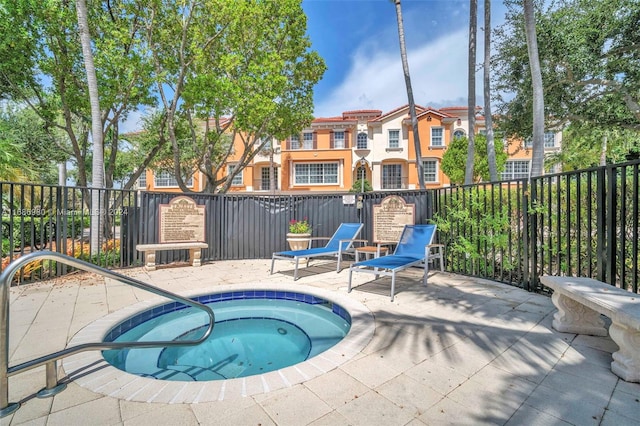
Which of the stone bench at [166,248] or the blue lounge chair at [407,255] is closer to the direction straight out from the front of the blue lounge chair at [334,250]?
the stone bench

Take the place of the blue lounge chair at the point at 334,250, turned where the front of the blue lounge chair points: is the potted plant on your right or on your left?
on your right

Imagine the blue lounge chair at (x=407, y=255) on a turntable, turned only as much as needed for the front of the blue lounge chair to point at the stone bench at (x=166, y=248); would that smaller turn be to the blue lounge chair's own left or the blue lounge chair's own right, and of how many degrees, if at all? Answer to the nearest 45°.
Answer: approximately 45° to the blue lounge chair's own right

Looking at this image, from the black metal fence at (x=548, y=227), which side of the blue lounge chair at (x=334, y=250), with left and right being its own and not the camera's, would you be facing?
left

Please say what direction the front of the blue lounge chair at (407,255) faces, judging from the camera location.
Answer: facing the viewer and to the left of the viewer

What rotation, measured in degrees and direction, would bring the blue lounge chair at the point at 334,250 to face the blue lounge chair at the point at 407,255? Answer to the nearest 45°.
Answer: approximately 90° to its left

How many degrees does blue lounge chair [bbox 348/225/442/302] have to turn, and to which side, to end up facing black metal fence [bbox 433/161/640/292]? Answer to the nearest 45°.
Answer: approximately 135° to its left

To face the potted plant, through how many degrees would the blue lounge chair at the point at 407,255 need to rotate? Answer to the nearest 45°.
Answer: approximately 90° to its right

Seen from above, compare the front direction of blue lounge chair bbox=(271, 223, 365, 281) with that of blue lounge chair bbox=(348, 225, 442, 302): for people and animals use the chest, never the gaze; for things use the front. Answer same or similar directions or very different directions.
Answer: same or similar directions

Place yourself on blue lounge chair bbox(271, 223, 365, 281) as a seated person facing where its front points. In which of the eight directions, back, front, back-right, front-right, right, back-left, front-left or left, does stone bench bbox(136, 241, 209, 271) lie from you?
front-right

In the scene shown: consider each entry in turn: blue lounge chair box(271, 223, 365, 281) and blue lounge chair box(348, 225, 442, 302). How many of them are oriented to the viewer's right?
0

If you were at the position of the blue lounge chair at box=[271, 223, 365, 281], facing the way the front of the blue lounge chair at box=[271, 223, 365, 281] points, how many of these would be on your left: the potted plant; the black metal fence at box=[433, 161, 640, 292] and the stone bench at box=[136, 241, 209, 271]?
1
